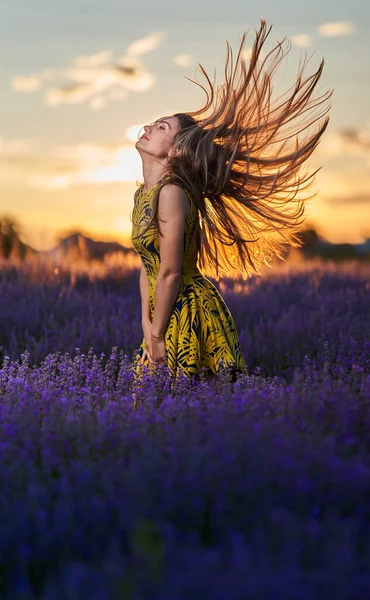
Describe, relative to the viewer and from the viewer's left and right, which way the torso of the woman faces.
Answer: facing to the left of the viewer
